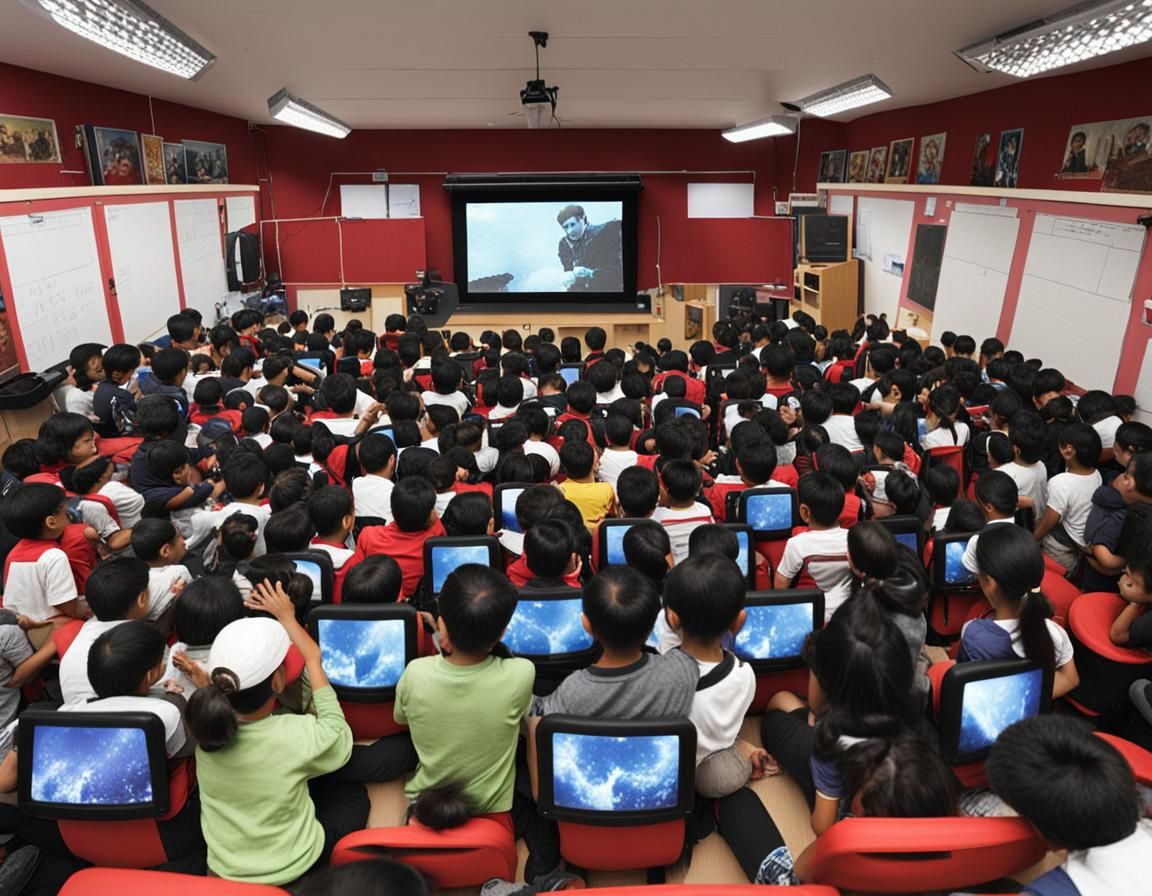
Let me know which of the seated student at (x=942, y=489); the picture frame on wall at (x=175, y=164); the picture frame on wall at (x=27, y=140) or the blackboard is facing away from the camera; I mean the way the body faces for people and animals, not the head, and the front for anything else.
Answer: the seated student

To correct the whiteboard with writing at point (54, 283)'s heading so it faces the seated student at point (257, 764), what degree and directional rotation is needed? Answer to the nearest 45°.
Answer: approximately 45° to its right

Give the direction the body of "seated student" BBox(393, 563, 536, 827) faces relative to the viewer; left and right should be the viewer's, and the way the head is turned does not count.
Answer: facing away from the viewer

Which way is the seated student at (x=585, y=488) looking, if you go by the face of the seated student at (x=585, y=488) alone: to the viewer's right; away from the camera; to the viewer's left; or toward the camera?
away from the camera

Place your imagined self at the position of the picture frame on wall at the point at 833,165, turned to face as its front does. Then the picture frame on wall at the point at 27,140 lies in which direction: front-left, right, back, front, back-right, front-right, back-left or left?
front

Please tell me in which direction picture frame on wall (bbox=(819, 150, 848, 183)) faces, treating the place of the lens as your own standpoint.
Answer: facing the viewer and to the left of the viewer

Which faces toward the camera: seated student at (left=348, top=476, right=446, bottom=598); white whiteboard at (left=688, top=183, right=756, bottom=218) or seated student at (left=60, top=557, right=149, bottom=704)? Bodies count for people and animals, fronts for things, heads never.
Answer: the white whiteboard

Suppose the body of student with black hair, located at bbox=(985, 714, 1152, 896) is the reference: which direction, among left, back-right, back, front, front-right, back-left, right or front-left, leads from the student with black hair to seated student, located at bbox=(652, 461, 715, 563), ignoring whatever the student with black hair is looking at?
front

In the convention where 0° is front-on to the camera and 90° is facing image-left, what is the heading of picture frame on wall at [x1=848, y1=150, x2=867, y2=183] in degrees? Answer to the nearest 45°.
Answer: approximately 45°

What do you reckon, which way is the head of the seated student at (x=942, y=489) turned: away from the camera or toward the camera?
away from the camera

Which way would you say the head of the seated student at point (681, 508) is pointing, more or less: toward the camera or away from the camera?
away from the camera

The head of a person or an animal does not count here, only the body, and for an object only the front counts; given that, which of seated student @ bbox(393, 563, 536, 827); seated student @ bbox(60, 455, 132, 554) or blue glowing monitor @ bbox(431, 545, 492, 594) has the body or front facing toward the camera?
the blue glowing monitor

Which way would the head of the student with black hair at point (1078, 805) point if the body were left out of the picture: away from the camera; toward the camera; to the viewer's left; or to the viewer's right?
away from the camera

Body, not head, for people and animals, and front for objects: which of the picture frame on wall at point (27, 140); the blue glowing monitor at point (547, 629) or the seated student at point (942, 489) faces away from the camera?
the seated student

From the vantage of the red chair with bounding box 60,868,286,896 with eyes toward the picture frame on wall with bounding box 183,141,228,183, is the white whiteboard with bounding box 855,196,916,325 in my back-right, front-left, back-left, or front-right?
front-right

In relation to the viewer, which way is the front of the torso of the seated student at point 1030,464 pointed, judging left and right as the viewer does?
facing away from the viewer and to the left of the viewer

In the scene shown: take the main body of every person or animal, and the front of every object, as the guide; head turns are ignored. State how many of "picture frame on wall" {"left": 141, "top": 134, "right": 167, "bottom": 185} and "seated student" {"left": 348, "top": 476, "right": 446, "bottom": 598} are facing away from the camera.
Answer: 1

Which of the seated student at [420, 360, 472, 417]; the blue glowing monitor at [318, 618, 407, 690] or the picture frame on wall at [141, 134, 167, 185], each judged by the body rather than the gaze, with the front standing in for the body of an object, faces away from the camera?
the seated student

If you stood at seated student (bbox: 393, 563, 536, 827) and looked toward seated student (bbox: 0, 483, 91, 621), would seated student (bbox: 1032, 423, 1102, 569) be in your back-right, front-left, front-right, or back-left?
back-right

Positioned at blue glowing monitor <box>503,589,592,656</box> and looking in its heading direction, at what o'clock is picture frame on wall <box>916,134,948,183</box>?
The picture frame on wall is roughly at 7 o'clock from the blue glowing monitor.

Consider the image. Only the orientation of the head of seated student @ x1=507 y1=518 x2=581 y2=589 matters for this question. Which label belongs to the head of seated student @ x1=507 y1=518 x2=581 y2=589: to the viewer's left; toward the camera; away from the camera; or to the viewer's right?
away from the camera

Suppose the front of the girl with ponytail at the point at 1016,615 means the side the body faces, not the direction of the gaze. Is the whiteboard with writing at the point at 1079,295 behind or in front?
in front

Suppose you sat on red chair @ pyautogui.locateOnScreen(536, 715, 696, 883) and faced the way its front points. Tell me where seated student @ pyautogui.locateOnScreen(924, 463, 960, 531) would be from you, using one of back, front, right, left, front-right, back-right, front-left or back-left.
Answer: front-right
